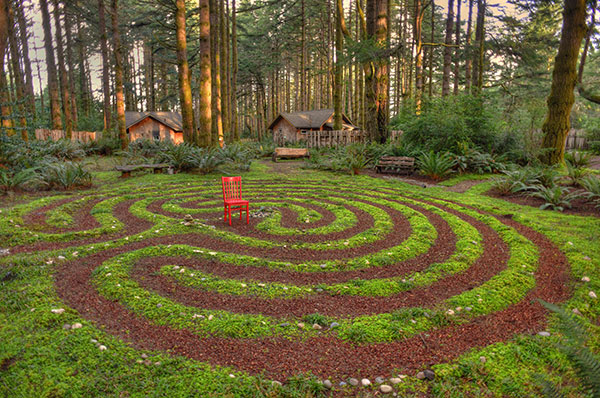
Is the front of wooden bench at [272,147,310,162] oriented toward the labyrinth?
yes

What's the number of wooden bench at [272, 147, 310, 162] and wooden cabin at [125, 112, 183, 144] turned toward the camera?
2

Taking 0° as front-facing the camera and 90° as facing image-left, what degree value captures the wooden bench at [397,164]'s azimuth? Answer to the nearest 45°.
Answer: approximately 0°

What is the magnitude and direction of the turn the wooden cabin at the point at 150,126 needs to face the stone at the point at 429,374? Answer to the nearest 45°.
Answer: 0° — it already faces it

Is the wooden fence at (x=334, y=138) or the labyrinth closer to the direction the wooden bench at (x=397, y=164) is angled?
the labyrinth

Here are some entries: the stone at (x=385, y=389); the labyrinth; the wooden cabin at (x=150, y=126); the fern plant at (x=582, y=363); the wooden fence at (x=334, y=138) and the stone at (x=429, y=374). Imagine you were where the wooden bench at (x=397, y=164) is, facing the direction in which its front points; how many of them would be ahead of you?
4

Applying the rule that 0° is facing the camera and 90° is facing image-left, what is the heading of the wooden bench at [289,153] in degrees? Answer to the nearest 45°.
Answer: approximately 0°

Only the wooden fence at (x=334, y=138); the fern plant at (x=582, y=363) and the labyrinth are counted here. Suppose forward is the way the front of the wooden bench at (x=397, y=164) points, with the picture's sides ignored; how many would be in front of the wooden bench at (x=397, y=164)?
2

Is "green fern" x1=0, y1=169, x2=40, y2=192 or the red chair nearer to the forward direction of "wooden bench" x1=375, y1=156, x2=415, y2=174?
the red chair
